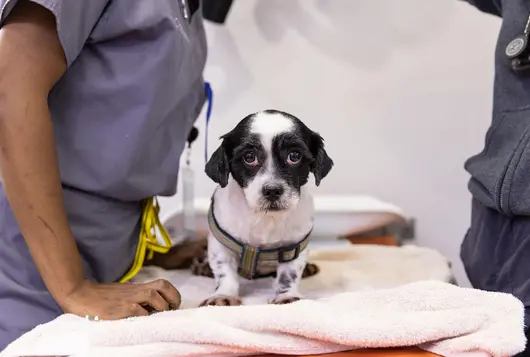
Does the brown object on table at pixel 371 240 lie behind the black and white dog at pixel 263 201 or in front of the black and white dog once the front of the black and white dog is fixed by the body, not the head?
behind

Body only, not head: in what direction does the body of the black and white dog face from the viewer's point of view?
toward the camera
